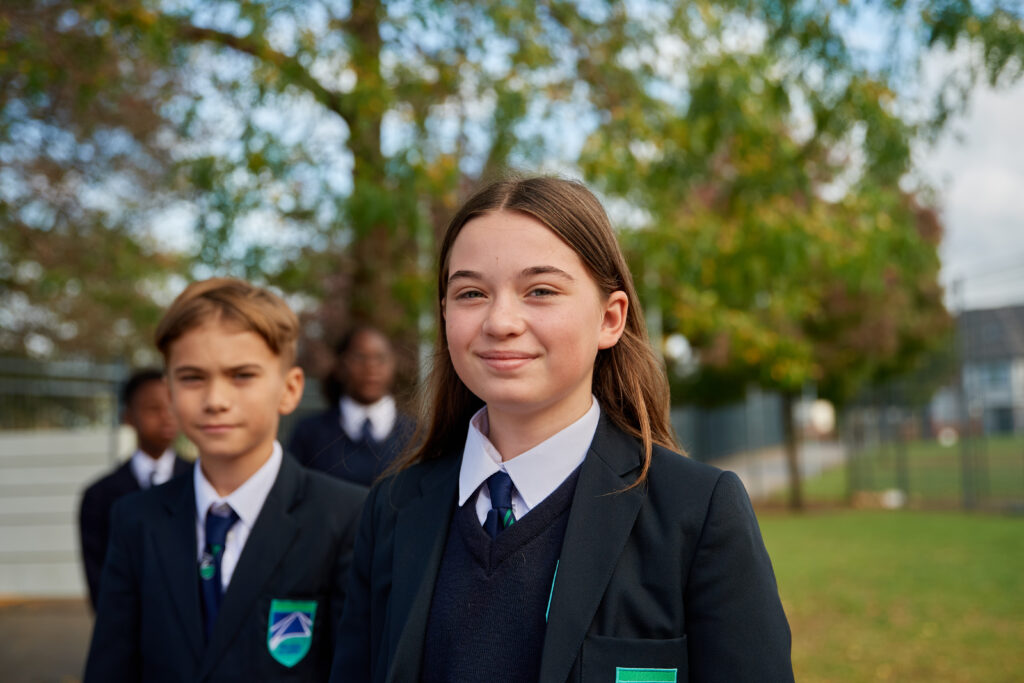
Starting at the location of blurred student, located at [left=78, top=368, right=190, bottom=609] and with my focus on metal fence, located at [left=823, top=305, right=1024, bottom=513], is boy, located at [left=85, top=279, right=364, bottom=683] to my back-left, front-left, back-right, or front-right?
back-right

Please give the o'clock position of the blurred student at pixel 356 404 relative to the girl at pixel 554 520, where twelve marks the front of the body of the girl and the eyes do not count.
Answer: The blurred student is roughly at 4 o'clock from the girl.

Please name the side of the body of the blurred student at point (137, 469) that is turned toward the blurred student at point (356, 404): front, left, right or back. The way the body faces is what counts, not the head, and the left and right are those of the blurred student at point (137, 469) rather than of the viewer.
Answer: left

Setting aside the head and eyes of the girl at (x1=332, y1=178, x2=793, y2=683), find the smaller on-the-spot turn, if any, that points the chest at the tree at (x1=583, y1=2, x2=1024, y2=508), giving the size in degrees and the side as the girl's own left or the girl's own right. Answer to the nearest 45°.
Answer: approximately 135° to the girl's own right

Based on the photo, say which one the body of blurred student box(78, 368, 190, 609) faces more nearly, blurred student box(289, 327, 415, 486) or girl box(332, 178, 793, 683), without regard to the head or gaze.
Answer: the girl

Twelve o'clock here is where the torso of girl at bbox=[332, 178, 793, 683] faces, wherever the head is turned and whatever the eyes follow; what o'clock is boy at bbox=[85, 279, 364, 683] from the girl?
The boy is roughly at 3 o'clock from the girl.

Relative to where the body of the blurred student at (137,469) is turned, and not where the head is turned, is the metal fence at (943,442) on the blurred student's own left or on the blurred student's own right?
on the blurred student's own left
